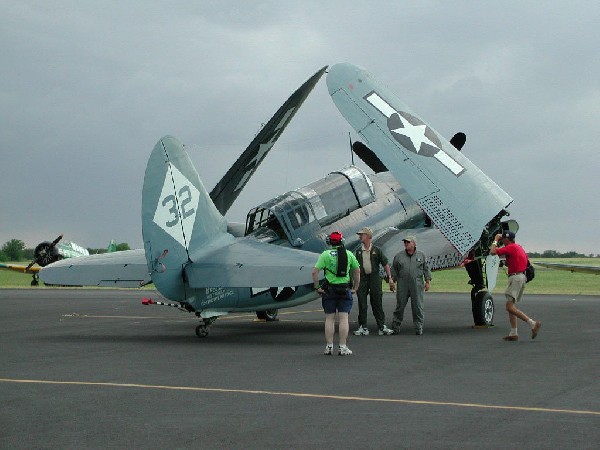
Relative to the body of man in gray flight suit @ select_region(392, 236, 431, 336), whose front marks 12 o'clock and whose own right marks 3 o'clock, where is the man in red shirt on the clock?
The man in red shirt is roughly at 10 o'clock from the man in gray flight suit.

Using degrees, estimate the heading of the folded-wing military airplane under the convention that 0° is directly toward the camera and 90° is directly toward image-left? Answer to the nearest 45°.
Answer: approximately 225°

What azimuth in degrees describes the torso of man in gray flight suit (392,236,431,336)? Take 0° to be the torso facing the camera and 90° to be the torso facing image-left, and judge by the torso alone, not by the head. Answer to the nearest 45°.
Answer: approximately 0°

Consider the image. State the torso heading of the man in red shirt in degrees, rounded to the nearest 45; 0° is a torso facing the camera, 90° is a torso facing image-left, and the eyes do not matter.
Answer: approximately 90°

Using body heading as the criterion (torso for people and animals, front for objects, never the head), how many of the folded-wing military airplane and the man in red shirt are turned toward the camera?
0

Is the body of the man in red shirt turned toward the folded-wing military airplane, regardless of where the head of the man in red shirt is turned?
yes

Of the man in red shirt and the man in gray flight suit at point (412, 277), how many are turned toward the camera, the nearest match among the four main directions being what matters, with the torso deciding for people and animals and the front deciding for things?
1
